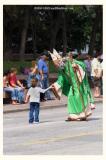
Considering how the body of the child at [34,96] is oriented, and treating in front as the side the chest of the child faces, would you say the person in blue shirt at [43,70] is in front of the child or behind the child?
in front

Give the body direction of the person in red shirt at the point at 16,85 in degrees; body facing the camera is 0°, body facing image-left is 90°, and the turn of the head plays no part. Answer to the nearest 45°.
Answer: approximately 315°

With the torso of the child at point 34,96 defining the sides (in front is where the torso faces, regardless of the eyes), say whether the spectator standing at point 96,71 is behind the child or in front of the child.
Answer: in front
